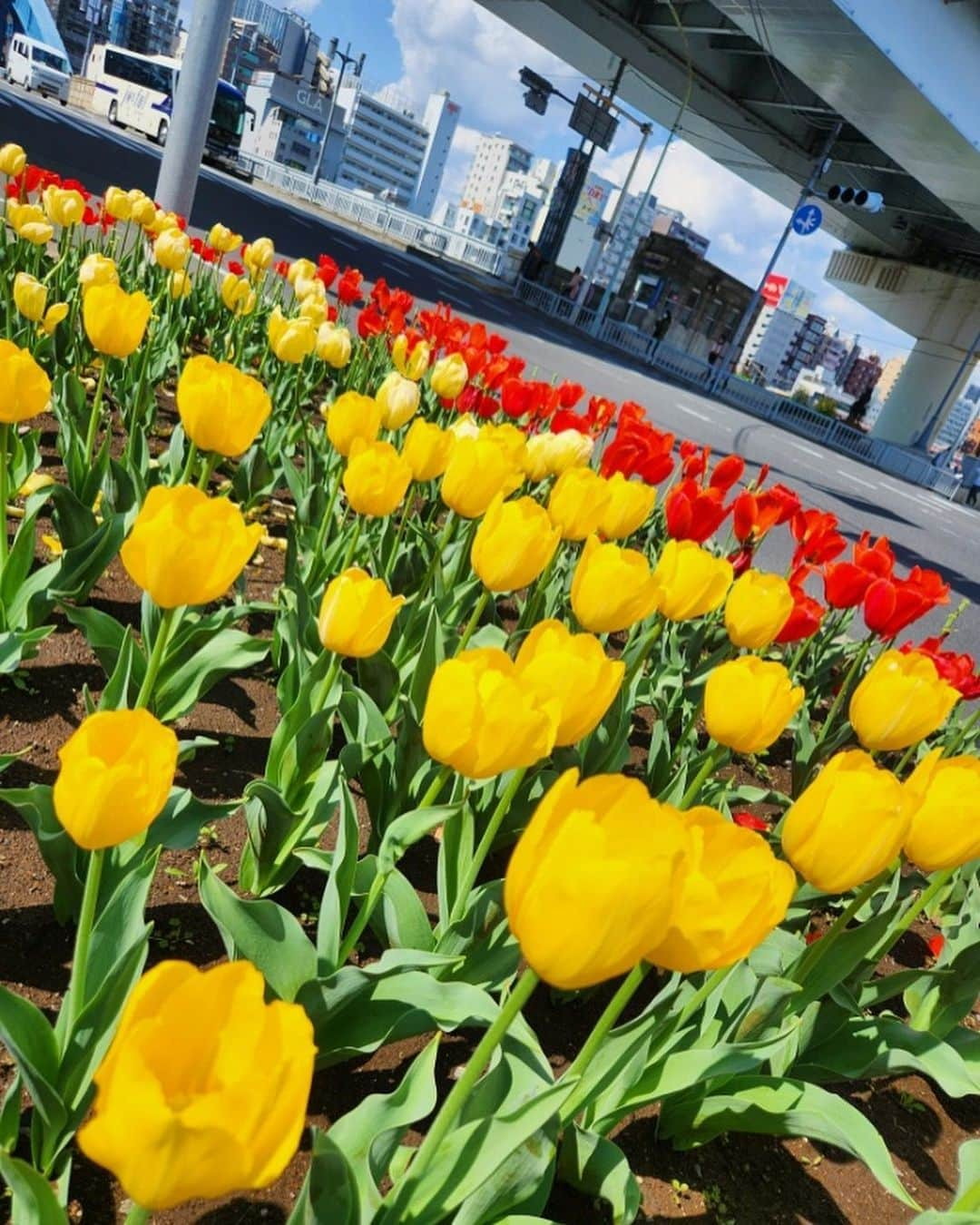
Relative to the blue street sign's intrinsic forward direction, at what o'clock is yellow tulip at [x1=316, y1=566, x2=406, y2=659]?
The yellow tulip is roughly at 12 o'clock from the blue street sign.

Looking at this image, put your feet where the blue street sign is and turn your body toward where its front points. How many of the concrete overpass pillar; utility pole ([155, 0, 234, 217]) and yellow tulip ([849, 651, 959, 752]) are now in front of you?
2

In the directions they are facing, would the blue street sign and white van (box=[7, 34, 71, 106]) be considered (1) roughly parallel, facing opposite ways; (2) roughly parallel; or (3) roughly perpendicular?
roughly perpendicular

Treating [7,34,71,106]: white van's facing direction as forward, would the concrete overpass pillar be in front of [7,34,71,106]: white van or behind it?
in front

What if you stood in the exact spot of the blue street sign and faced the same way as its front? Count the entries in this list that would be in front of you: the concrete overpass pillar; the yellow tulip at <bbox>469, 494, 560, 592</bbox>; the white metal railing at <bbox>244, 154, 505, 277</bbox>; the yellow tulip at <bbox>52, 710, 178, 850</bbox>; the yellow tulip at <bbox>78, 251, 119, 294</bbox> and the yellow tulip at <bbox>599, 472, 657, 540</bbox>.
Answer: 4

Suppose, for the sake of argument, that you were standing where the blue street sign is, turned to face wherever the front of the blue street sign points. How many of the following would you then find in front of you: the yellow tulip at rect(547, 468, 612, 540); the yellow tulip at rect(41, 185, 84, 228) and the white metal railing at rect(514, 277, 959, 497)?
2

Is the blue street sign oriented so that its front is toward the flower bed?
yes

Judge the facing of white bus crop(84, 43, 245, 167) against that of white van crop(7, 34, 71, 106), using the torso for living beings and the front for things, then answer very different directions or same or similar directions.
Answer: same or similar directions

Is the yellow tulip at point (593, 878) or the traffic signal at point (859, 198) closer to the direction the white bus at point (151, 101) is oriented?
the traffic signal

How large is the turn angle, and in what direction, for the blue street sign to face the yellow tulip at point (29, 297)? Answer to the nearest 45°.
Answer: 0° — it already faces it

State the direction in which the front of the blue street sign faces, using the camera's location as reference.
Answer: facing the viewer

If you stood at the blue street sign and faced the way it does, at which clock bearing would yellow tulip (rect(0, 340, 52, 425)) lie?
The yellow tulip is roughly at 12 o'clock from the blue street sign.

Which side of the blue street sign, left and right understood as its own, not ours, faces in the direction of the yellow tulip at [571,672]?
front

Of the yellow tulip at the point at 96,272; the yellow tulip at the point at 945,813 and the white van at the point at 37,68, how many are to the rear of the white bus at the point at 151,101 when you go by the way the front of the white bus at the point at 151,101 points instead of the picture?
1

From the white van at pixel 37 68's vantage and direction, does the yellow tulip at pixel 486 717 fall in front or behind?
in front

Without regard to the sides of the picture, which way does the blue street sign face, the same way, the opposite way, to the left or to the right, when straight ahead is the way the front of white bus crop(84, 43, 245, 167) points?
to the right

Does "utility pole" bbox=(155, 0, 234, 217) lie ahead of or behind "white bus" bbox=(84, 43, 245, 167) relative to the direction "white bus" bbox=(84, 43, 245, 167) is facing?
ahead

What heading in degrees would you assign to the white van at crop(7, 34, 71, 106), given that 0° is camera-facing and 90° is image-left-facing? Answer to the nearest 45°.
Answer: approximately 315°

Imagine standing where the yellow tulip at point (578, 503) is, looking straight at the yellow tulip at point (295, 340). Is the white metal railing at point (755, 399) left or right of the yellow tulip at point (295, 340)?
right

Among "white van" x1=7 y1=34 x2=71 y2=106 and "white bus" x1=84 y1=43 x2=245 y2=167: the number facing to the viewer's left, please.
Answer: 0

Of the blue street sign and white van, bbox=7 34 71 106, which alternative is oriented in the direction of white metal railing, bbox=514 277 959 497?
the white van

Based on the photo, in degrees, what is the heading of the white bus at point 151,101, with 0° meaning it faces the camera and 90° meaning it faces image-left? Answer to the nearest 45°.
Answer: approximately 315°
